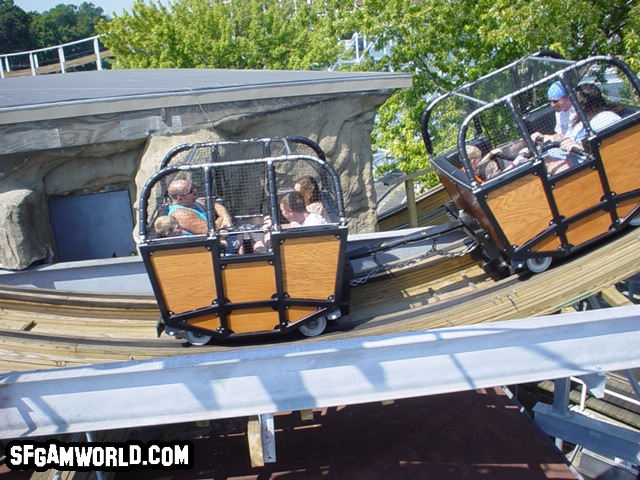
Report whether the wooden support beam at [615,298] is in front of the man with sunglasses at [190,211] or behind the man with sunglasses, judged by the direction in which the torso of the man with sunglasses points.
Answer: in front
